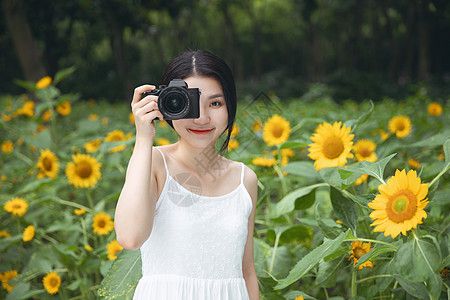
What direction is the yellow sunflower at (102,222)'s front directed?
toward the camera

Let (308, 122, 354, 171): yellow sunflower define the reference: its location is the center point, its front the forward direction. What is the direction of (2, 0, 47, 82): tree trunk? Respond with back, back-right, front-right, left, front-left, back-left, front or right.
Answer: back-right

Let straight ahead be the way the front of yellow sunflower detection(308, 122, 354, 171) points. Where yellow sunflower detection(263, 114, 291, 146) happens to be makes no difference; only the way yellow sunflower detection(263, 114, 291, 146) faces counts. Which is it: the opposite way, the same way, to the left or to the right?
the same way

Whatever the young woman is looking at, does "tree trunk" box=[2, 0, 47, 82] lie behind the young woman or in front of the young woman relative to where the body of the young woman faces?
behind

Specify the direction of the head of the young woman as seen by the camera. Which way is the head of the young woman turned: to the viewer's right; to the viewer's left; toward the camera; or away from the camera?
toward the camera

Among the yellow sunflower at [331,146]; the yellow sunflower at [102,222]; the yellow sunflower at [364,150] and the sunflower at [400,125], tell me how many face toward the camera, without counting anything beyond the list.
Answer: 4

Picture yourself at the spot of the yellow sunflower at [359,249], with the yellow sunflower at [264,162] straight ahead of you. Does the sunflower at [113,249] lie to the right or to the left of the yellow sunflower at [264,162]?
left

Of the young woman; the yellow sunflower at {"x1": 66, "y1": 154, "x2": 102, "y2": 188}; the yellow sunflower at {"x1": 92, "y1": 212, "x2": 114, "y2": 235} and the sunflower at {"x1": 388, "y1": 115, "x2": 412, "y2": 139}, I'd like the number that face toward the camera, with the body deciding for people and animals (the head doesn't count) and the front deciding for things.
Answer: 4

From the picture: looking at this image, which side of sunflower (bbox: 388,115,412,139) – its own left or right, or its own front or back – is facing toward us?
front

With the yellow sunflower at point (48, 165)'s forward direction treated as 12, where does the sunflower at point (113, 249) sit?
The sunflower is roughly at 10 o'clock from the yellow sunflower.

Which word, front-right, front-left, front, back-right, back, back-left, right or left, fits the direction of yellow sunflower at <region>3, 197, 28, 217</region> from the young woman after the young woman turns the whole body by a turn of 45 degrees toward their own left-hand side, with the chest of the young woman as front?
back

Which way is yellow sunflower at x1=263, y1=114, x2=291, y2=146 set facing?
toward the camera

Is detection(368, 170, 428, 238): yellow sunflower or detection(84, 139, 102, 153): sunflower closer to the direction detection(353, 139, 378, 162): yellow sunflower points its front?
the yellow sunflower

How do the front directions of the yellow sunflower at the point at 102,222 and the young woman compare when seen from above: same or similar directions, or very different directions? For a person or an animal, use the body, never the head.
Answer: same or similar directions

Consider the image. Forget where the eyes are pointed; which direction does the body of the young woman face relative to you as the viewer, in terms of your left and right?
facing the viewer
